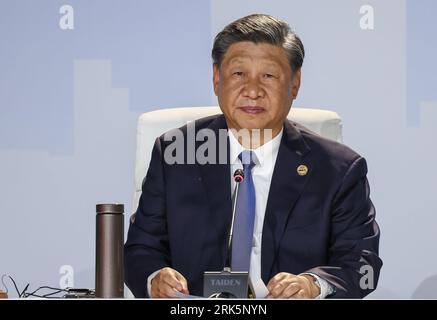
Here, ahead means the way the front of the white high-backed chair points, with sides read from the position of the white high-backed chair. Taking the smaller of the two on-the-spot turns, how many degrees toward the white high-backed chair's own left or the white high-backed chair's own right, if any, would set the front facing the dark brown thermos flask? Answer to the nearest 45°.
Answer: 0° — it already faces it

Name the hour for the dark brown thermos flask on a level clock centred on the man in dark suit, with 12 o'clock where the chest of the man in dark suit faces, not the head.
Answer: The dark brown thermos flask is roughly at 1 o'clock from the man in dark suit.

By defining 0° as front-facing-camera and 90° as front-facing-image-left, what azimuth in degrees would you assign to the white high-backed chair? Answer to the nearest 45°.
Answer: approximately 0°
